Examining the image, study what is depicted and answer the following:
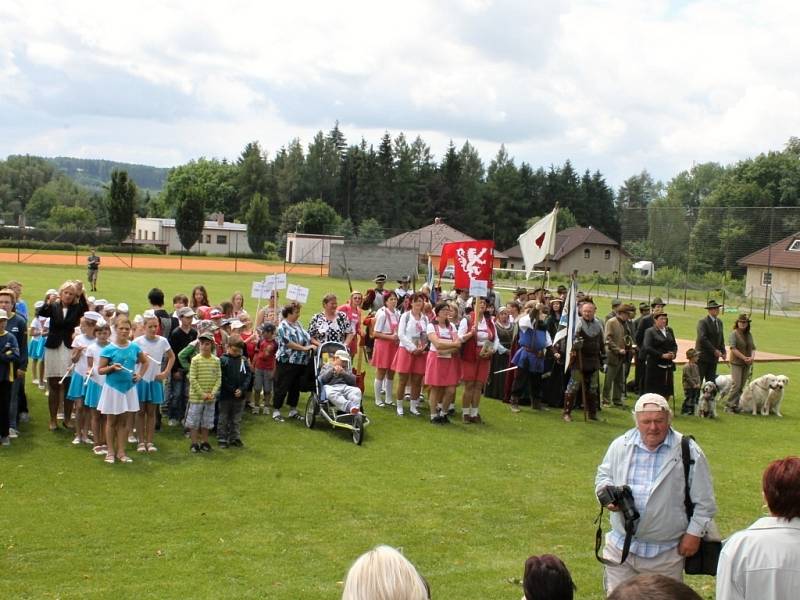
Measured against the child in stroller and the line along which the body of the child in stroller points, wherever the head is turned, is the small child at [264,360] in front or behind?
behind

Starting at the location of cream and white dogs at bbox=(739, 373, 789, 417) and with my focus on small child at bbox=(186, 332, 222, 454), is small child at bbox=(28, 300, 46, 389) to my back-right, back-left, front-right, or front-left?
front-right

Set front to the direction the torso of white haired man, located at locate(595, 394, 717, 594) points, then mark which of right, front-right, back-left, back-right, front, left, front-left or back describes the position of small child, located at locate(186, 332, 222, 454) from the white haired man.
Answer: back-right

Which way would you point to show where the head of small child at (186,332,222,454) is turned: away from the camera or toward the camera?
toward the camera

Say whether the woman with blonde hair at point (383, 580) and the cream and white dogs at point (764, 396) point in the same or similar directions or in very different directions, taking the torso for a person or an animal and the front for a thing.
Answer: very different directions

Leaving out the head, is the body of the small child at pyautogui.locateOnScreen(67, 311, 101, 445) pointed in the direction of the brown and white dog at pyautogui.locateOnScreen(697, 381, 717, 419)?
no

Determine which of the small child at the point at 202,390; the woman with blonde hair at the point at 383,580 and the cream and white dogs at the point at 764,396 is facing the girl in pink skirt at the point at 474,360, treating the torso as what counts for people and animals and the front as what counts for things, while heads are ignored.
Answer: the woman with blonde hair

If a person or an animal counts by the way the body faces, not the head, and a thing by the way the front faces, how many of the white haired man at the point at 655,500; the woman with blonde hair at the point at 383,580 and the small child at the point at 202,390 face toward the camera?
2

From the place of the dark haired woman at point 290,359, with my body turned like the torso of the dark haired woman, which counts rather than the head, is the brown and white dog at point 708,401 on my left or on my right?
on my left

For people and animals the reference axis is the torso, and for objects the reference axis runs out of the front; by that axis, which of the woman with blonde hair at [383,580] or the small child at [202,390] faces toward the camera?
the small child

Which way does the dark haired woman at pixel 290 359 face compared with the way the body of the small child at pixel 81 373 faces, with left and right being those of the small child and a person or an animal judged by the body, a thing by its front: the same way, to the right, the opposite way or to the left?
the same way

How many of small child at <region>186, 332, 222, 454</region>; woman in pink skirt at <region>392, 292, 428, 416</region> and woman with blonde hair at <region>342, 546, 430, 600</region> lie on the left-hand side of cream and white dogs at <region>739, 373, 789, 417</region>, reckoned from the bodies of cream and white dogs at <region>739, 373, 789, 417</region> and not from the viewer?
0

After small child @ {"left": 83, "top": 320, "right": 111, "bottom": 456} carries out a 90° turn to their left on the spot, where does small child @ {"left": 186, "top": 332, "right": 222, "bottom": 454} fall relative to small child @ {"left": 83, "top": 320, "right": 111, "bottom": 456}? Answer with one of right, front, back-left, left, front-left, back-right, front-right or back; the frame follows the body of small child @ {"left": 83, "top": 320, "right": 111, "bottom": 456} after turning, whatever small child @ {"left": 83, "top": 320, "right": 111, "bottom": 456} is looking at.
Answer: front-right

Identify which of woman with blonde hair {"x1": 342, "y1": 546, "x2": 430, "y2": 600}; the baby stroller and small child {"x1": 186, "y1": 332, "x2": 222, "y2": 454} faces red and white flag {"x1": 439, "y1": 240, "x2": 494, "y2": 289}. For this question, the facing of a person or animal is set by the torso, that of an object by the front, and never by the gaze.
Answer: the woman with blonde hair

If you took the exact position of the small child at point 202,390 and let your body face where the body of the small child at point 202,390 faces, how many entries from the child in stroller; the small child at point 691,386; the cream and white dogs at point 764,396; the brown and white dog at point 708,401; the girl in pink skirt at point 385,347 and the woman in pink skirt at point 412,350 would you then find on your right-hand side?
0

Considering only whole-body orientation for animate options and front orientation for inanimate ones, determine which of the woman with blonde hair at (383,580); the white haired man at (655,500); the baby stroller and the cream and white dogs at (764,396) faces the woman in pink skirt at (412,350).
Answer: the woman with blonde hair

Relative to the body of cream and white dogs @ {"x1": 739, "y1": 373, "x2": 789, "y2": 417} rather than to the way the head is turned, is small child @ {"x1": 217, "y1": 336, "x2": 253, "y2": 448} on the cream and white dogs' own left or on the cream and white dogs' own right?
on the cream and white dogs' own right

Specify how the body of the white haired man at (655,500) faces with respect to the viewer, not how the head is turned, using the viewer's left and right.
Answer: facing the viewer

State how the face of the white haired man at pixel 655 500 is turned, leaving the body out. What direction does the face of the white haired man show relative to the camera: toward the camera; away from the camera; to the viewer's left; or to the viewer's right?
toward the camera

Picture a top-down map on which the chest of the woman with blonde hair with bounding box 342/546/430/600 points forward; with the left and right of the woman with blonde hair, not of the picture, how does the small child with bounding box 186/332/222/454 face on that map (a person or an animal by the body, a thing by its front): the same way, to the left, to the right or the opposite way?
the opposite way
